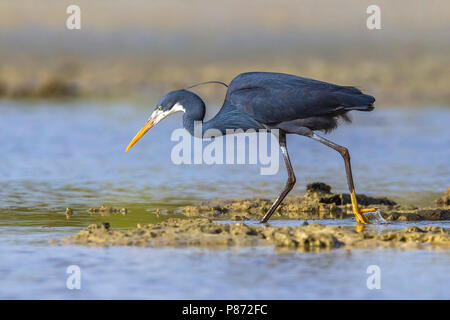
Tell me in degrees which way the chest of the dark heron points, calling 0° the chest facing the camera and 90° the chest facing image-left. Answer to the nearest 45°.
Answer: approximately 90°
